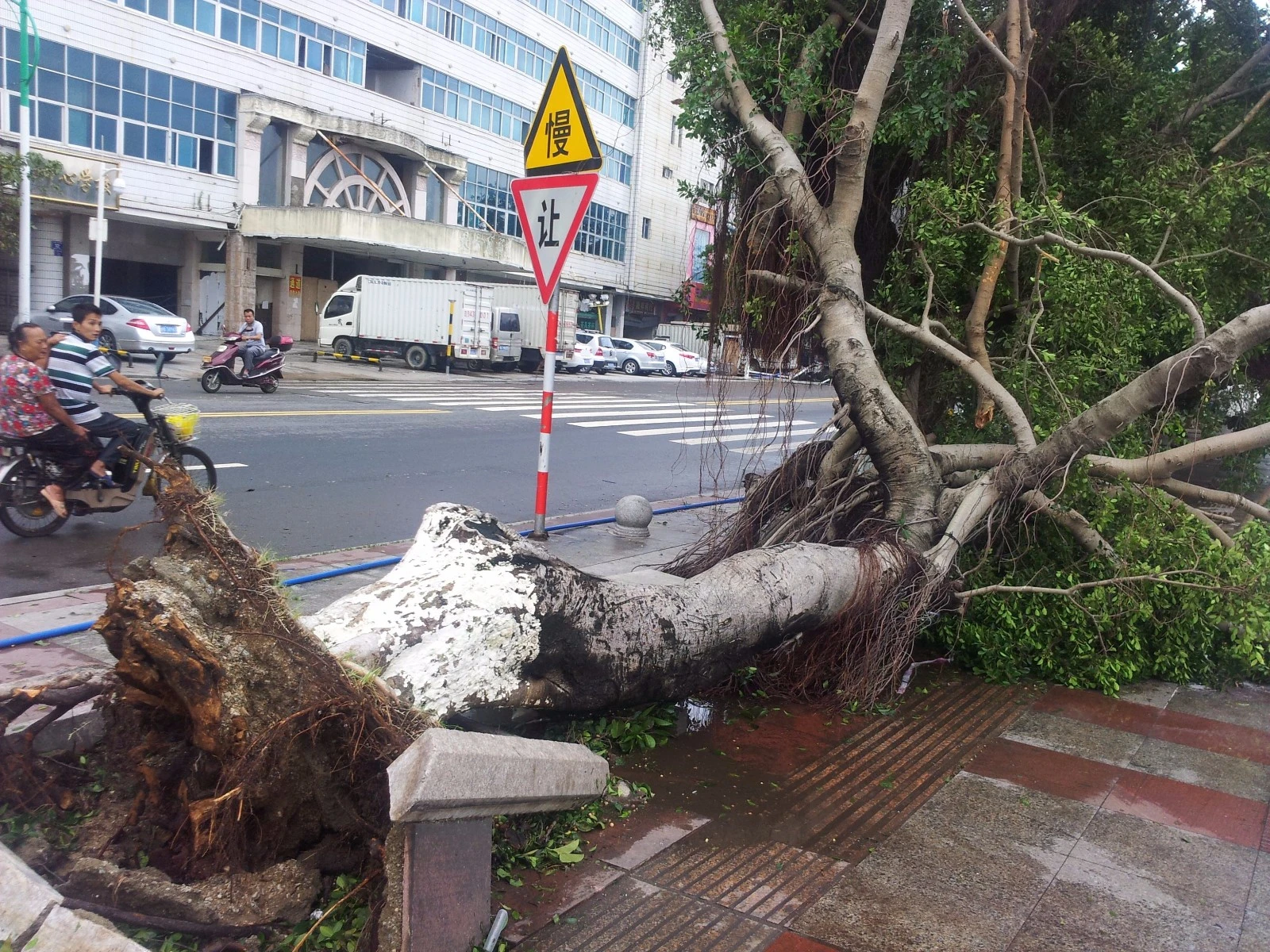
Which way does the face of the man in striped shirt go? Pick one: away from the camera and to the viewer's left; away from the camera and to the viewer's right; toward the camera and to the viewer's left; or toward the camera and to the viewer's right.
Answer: toward the camera and to the viewer's right

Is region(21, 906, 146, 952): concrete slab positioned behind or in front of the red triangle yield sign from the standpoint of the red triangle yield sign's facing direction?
in front

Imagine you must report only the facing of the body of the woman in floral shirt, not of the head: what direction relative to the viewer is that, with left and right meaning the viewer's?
facing to the right of the viewer

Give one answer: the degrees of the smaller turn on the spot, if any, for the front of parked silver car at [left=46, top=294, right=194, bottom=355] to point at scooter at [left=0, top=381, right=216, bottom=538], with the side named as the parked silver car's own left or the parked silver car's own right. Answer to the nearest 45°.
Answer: approximately 135° to the parked silver car's own left

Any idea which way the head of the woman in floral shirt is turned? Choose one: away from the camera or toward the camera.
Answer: toward the camera

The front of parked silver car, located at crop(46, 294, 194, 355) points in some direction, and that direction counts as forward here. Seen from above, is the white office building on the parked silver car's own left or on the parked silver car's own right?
on the parked silver car's own right
